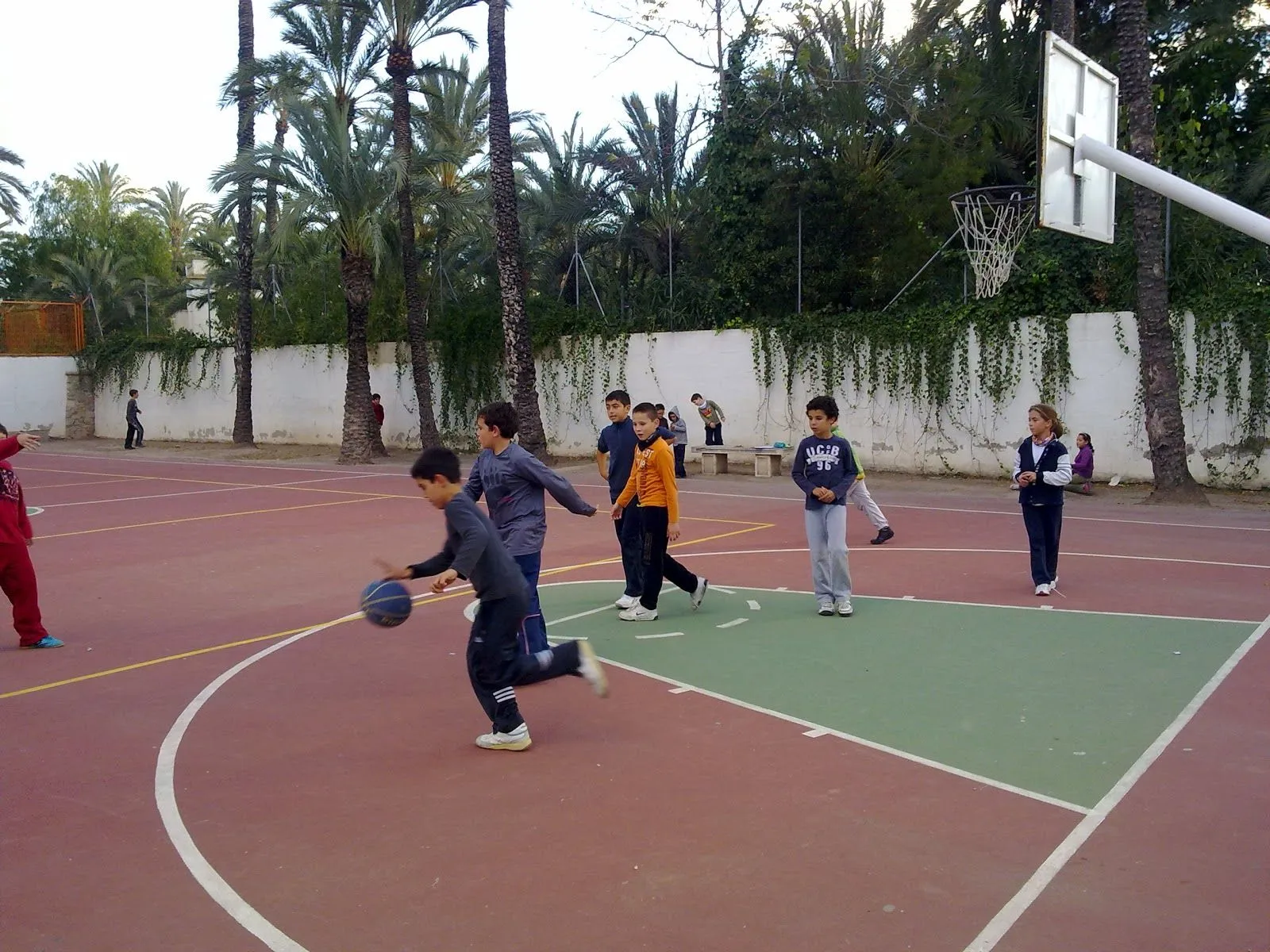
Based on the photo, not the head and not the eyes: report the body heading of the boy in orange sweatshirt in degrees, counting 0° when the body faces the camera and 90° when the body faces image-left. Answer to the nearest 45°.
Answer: approximately 45°

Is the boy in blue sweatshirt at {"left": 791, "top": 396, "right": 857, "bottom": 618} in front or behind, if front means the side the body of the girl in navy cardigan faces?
in front

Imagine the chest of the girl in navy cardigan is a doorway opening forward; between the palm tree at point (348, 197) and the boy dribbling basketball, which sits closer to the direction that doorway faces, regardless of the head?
the boy dribbling basketball

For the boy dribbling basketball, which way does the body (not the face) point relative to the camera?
to the viewer's left

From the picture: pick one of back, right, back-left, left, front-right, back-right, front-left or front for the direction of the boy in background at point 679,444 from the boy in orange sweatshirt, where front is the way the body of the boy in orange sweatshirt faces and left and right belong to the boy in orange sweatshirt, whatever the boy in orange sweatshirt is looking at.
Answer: back-right

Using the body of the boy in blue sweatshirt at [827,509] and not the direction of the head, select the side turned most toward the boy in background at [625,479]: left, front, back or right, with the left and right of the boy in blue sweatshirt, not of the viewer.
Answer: right

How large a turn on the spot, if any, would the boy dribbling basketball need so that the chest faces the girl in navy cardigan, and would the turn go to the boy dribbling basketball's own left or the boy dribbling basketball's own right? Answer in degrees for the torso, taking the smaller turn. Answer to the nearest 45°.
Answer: approximately 135° to the boy dribbling basketball's own right

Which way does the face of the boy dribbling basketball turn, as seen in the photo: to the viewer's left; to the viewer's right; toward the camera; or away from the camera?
to the viewer's left

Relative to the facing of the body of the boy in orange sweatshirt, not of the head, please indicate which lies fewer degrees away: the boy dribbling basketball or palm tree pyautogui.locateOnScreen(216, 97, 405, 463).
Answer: the boy dribbling basketball

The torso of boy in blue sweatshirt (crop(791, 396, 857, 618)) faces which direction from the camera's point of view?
toward the camera

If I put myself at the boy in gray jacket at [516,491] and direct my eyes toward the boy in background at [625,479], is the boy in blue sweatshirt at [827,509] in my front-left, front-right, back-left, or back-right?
front-right

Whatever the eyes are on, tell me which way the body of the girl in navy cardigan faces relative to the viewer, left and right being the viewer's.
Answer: facing the viewer and to the left of the viewer

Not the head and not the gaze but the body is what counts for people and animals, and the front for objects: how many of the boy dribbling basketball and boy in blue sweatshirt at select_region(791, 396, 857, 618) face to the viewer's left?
1

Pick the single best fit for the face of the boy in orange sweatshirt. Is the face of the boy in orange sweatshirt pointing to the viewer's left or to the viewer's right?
to the viewer's left
